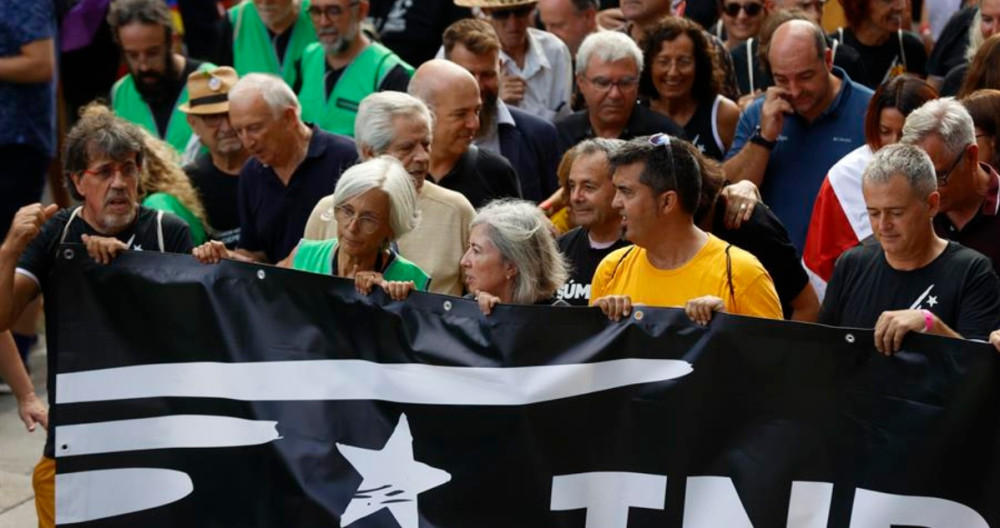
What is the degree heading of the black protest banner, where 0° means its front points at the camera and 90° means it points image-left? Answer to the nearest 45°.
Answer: approximately 0°

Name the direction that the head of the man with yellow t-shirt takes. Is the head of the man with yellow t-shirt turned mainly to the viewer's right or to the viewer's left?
to the viewer's left

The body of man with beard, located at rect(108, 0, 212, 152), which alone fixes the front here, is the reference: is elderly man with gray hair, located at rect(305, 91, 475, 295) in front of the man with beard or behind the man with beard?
in front

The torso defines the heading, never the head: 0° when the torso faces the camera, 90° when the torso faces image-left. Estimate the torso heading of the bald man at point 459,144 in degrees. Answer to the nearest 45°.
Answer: approximately 315°

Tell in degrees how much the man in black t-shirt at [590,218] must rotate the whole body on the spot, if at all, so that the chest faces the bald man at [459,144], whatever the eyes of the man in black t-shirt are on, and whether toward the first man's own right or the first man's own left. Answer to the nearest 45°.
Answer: approximately 90° to the first man's own right

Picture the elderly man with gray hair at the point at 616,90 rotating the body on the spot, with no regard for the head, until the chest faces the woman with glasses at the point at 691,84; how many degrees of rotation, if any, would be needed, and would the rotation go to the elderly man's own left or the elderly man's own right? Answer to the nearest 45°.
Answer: approximately 135° to the elderly man's own left

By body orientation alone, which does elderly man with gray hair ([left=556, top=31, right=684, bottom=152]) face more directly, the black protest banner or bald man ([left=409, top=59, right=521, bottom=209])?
the black protest banner

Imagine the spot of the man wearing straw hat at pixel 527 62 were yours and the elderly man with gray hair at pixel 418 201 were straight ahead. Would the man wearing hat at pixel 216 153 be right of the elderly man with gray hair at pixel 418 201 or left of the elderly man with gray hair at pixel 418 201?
right

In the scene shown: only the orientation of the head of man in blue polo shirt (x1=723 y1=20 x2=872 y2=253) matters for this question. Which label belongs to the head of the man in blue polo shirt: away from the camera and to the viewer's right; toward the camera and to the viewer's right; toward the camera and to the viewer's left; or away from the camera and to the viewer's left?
toward the camera and to the viewer's left

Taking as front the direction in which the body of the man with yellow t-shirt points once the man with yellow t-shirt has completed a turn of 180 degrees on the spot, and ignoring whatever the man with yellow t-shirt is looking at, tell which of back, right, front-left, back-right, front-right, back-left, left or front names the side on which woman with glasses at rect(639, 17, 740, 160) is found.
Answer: front-left

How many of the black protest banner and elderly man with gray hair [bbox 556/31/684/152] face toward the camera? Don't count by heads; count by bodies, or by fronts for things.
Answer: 2
